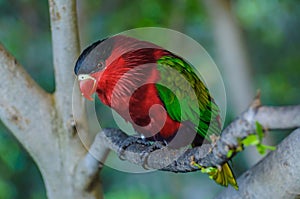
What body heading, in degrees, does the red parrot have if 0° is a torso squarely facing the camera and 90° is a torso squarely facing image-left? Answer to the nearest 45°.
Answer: approximately 90°
